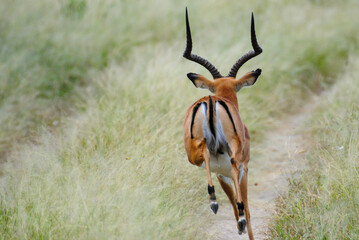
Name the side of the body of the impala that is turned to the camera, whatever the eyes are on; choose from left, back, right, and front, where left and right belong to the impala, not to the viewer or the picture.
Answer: back
